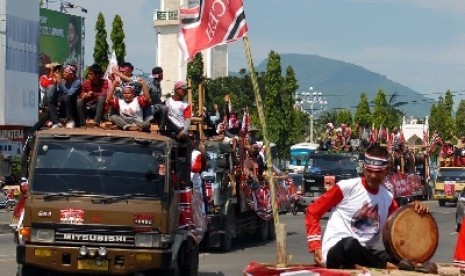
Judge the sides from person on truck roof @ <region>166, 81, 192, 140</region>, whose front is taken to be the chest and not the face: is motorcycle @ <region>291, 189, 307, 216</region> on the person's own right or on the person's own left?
on the person's own left

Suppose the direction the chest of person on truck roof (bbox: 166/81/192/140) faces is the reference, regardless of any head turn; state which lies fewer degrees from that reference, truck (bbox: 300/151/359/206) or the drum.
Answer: the drum

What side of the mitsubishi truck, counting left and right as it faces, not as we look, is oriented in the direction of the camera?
front

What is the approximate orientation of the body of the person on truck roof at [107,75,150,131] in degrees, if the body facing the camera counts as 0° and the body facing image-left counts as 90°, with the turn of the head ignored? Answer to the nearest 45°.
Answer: approximately 0°

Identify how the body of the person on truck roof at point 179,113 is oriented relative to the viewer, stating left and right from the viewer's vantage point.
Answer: facing the viewer and to the right of the viewer
